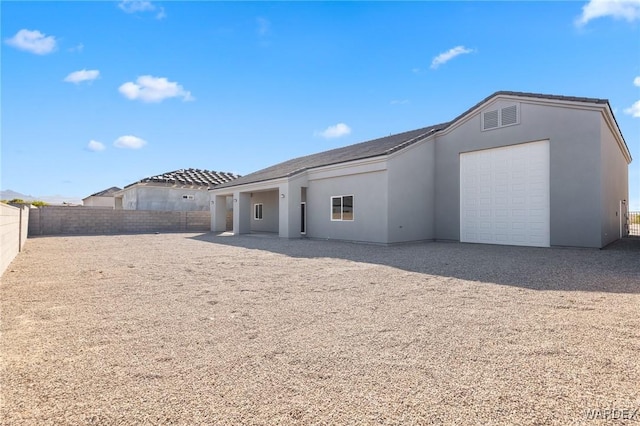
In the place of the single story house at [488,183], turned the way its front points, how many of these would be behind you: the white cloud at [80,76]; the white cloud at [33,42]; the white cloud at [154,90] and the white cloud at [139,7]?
0

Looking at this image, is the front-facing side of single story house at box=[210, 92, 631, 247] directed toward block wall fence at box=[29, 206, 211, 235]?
no

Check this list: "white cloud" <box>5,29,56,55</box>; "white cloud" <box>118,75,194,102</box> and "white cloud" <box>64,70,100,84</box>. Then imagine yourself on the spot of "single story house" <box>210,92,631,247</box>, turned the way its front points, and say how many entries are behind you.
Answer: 0

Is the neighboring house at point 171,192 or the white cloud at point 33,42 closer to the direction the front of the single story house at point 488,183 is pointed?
the white cloud

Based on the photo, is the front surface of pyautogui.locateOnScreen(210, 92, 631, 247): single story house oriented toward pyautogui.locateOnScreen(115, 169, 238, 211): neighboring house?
no
